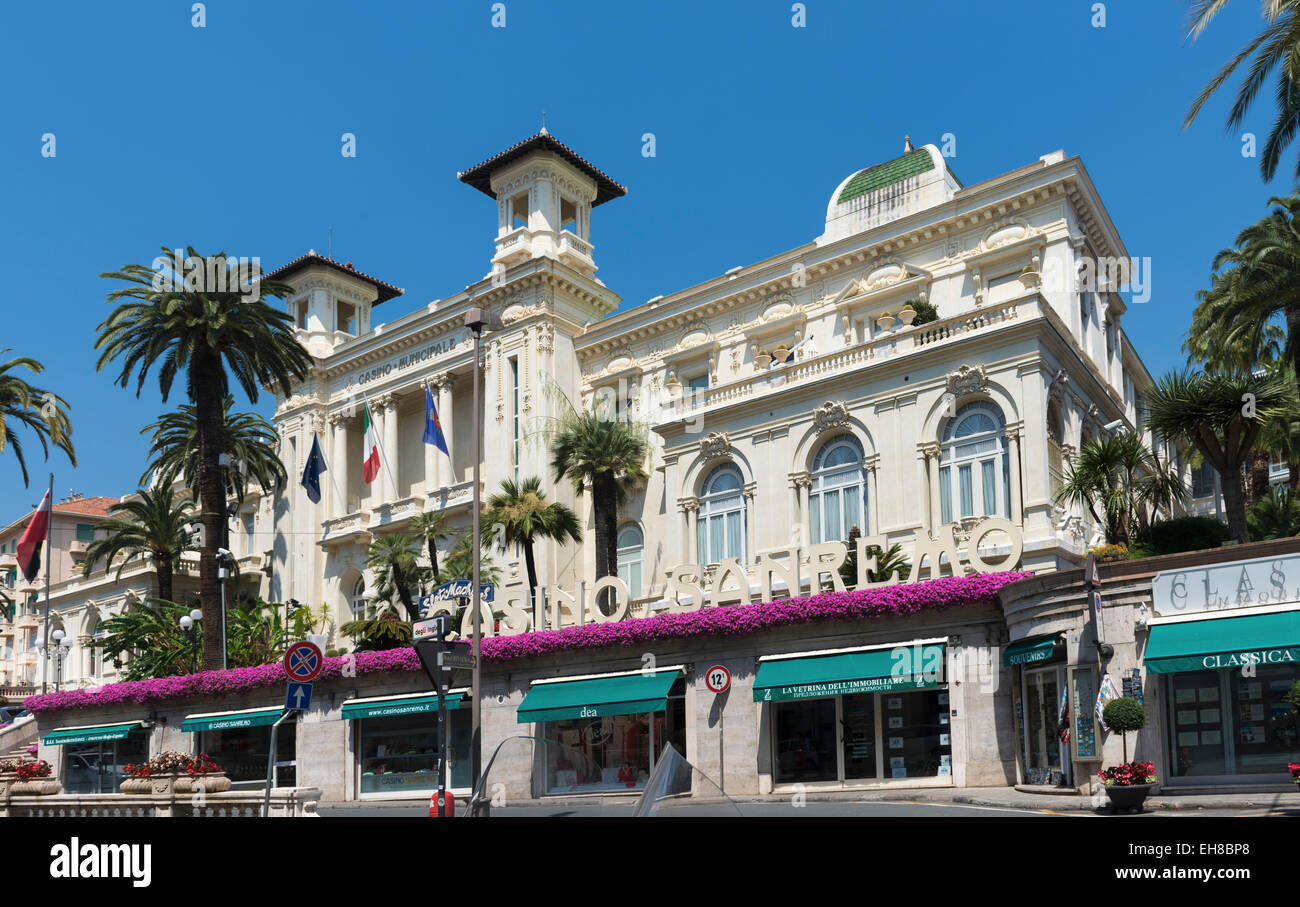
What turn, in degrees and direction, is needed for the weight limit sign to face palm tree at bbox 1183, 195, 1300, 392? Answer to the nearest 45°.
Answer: approximately 135° to its left

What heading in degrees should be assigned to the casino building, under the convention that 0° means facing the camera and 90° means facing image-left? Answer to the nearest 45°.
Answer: approximately 45°

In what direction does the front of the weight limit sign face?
toward the camera

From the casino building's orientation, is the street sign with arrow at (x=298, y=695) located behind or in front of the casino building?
in front

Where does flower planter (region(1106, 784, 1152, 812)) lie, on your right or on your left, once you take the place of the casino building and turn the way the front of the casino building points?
on your left

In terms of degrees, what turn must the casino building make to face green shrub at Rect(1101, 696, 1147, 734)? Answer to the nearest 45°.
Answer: approximately 45° to its left

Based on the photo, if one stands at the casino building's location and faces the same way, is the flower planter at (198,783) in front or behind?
in front
